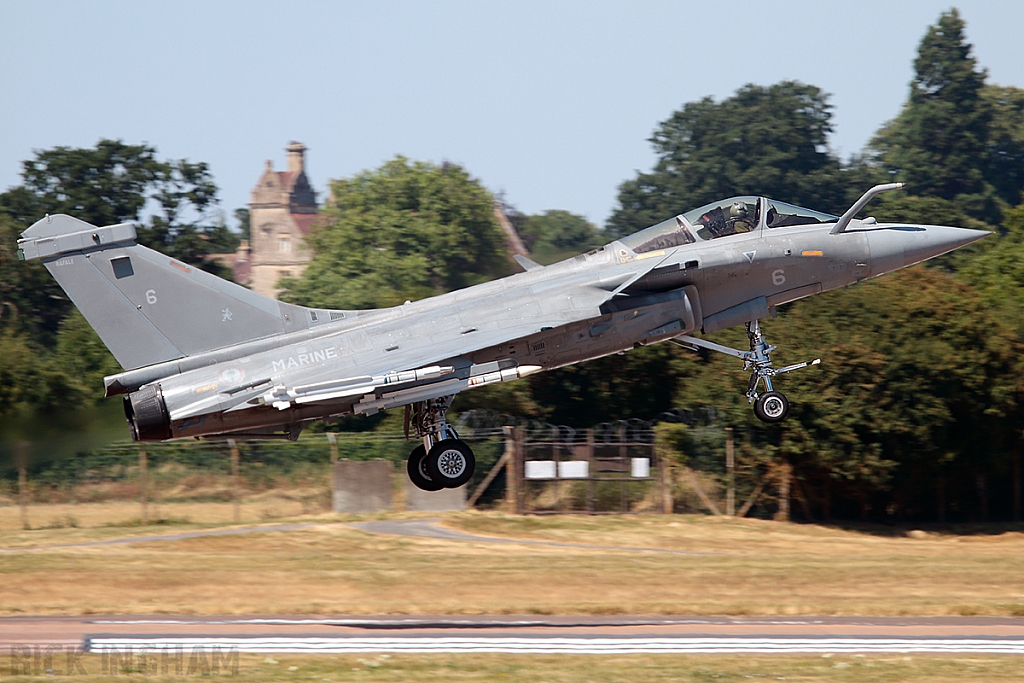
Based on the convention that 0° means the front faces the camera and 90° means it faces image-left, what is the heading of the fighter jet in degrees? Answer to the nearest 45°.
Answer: approximately 270°

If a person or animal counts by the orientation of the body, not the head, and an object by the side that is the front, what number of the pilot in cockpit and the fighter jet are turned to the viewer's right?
2

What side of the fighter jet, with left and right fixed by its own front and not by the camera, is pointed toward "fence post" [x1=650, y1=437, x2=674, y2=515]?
left

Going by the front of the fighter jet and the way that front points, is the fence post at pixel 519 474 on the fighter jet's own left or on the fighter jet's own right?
on the fighter jet's own left

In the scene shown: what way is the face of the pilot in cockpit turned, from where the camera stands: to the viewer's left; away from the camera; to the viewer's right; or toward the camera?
to the viewer's right

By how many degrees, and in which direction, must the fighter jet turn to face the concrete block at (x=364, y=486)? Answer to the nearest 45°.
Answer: approximately 90° to its left

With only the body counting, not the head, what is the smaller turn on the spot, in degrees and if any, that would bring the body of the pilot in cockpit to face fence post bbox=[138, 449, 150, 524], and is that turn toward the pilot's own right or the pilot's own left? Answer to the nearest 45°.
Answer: approximately 135° to the pilot's own left

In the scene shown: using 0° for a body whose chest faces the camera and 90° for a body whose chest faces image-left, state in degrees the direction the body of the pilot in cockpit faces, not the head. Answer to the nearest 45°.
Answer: approximately 270°

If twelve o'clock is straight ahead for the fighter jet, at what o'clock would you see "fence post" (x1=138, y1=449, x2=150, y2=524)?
The fence post is roughly at 8 o'clock from the fighter jet.

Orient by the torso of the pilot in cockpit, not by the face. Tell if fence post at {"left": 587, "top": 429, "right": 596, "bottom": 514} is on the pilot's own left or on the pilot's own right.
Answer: on the pilot's own left

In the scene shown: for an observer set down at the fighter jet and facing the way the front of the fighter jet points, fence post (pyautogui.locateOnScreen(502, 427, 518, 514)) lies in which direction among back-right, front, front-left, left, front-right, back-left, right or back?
left

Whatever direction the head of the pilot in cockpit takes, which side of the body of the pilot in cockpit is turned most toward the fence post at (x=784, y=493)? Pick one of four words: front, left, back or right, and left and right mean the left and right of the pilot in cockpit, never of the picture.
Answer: left

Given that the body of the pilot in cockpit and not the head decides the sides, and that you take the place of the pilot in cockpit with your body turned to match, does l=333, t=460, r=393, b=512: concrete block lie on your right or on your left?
on your left

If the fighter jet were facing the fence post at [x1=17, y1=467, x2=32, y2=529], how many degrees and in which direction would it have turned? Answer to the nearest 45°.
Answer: approximately 135° to its left
